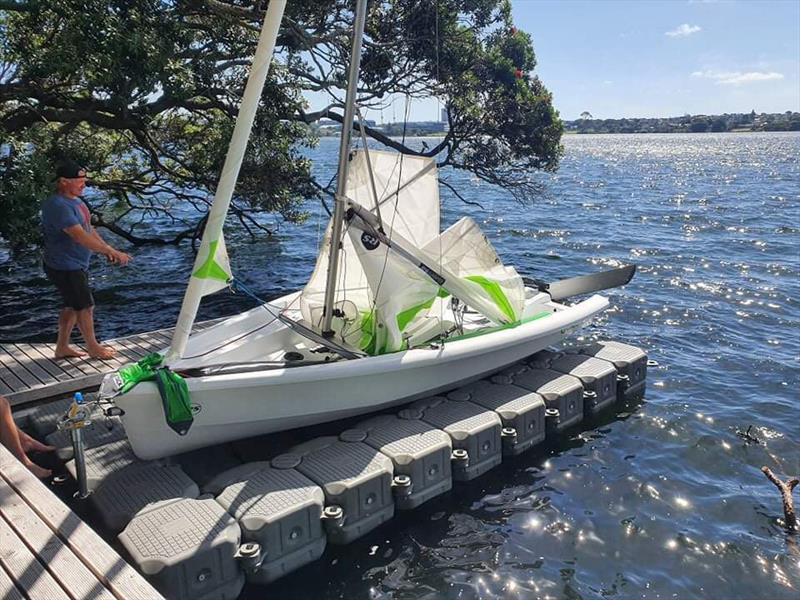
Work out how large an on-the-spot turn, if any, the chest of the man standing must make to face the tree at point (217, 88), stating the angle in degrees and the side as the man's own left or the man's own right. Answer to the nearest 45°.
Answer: approximately 45° to the man's own left

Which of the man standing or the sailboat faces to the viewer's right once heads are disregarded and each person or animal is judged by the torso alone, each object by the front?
the man standing

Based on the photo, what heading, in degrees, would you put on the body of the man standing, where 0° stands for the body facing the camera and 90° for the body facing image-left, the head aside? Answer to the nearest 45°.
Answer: approximately 270°
